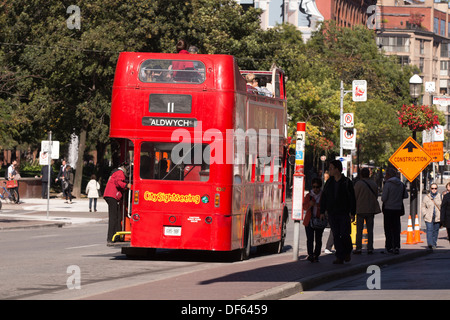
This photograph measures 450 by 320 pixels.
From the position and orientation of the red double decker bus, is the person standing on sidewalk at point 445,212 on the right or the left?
on its right

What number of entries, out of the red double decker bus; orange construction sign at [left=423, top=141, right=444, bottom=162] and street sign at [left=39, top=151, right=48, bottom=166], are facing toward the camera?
2

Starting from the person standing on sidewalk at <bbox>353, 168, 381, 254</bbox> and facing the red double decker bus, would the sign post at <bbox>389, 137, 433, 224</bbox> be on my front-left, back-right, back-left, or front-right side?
back-right

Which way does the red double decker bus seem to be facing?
away from the camera

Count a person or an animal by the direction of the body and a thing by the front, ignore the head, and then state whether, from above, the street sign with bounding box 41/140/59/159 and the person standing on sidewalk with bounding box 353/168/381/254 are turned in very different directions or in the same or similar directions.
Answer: very different directions

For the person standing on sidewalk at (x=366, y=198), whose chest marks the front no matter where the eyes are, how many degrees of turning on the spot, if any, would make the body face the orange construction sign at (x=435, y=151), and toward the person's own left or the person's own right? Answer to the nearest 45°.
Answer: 0° — they already face it

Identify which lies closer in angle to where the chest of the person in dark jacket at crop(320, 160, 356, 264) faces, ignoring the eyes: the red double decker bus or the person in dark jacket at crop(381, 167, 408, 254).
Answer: the red double decker bus

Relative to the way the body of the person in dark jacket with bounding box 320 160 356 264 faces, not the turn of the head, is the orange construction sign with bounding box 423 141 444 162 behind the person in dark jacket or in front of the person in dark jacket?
behind

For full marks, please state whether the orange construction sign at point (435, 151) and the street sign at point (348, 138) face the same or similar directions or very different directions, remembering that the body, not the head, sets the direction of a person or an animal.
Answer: same or similar directions

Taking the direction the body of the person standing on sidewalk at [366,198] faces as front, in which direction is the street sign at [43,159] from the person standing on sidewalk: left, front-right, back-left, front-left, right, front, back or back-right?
front-left

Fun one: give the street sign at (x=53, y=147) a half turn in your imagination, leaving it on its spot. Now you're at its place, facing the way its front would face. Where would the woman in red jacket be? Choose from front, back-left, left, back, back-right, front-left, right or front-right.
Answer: back

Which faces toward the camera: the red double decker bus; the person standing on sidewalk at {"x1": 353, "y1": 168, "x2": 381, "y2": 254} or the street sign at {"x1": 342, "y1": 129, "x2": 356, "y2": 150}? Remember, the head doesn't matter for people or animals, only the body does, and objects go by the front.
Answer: the street sign

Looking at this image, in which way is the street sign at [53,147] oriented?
toward the camera

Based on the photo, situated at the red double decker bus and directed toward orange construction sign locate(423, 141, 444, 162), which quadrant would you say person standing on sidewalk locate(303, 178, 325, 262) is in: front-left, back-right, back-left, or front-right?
front-right
